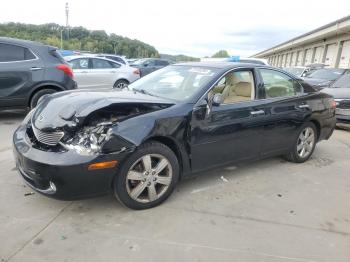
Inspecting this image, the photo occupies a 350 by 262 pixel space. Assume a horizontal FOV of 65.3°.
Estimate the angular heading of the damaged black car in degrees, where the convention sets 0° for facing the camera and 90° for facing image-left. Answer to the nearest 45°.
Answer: approximately 45°

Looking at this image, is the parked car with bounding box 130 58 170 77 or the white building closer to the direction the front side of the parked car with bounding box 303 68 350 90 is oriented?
the parked car

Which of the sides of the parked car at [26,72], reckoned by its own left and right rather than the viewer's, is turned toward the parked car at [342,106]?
back

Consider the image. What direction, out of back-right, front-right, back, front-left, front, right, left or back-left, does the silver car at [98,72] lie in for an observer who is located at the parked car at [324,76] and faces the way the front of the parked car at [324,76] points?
front

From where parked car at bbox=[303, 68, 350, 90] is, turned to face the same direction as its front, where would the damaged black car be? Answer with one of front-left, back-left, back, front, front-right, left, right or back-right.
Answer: front-left

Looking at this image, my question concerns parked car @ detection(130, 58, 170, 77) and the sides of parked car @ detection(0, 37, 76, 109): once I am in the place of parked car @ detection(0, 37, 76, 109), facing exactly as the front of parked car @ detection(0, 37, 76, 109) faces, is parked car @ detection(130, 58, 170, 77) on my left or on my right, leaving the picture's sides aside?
on my right

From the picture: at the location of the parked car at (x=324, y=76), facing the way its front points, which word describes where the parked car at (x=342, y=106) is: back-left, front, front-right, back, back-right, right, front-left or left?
front-left

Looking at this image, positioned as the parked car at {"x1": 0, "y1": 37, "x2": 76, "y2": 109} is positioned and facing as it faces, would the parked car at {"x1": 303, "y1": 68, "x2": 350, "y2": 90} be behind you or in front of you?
behind

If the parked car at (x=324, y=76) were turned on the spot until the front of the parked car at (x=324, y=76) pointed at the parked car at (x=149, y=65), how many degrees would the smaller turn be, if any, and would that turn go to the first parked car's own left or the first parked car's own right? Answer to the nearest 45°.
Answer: approximately 45° to the first parked car's own right
